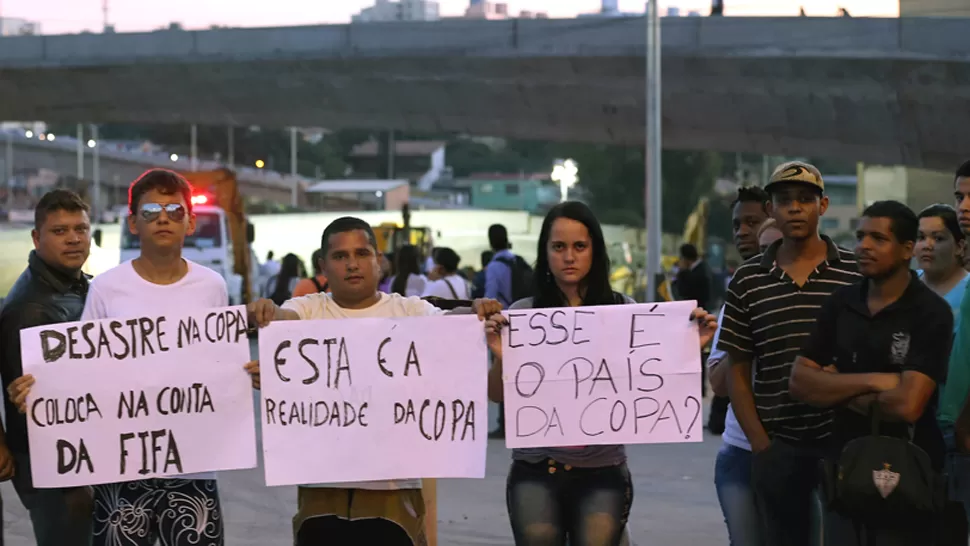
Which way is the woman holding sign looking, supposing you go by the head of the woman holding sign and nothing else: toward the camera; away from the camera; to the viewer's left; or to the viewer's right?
toward the camera

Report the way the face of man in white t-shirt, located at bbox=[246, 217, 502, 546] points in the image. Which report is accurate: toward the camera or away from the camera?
toward the camera

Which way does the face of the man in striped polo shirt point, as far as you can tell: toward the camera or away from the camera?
toward the camera

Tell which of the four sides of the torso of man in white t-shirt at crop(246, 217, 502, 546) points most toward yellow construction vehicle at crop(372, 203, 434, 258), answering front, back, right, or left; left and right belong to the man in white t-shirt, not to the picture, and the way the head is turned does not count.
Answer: back

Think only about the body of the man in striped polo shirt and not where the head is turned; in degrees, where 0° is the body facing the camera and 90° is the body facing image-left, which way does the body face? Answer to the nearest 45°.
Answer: approximately 0°

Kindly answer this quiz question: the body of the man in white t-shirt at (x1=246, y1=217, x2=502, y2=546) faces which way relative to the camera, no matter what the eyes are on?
toward the camera

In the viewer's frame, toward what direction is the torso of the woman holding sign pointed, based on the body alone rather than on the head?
toward the camera

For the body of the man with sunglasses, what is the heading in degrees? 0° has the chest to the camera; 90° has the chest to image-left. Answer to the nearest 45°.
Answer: approximately 0°

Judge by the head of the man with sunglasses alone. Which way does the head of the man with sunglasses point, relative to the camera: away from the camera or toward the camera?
toward the camera

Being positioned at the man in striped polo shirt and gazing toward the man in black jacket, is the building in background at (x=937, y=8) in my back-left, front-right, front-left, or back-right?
back-right

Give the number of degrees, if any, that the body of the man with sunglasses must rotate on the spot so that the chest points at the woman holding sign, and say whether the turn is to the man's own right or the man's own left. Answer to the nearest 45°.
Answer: approximately 90° to the man's own left

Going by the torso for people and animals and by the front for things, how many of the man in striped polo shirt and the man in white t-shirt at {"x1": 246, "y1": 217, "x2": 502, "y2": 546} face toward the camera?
2
